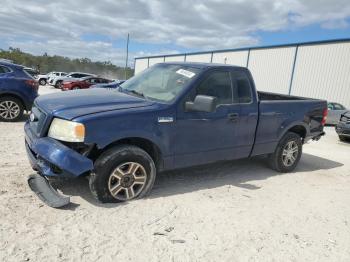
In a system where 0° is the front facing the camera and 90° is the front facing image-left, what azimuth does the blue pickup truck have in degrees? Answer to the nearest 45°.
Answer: approximately 45°

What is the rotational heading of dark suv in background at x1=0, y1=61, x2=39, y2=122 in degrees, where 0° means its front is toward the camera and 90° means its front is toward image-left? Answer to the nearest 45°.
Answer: approximately 90°

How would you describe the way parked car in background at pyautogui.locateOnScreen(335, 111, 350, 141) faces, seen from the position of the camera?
facing the viewer and to the left of the viewer

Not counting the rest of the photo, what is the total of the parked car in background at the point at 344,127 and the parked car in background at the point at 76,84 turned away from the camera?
0

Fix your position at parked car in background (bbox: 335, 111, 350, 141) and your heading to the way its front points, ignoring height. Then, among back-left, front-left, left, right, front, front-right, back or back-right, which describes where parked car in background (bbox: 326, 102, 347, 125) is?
back-right

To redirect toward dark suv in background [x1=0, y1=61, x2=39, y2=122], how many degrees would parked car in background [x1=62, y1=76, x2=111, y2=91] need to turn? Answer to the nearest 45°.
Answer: approximately 45° to its left

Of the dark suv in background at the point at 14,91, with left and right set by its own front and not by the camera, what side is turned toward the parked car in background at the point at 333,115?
back

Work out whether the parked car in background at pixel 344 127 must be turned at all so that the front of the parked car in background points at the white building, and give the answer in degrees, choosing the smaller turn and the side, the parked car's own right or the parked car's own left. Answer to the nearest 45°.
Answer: approximately 135° to the parked car's own right

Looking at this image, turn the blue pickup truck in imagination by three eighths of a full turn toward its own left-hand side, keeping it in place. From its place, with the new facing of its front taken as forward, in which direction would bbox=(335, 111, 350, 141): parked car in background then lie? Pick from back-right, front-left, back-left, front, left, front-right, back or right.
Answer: front-left
